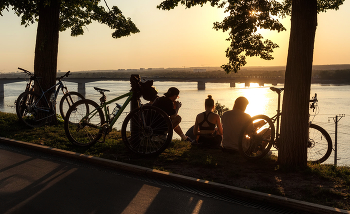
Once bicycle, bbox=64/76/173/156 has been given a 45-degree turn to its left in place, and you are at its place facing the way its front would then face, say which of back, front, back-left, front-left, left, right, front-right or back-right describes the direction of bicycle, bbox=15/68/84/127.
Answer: back-left

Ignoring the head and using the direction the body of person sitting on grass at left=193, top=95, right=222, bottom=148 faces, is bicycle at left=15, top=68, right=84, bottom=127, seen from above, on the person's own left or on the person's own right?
on the person's own left

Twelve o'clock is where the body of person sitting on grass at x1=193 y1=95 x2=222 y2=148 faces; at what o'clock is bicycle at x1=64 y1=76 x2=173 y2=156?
The bicycle is roughly at 8 o'clock from the person sitting on grass.

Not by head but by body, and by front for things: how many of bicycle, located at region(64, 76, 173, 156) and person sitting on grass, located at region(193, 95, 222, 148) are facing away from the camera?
1

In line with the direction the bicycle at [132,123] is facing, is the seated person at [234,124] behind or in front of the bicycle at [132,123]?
in front

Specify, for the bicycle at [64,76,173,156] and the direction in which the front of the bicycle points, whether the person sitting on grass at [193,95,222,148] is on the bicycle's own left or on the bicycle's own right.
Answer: on the bicycle's own left

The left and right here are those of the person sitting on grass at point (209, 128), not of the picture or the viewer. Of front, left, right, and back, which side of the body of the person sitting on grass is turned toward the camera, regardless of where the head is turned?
back

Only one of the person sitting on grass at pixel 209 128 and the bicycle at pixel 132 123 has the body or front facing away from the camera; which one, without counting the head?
the person sitting on grass
